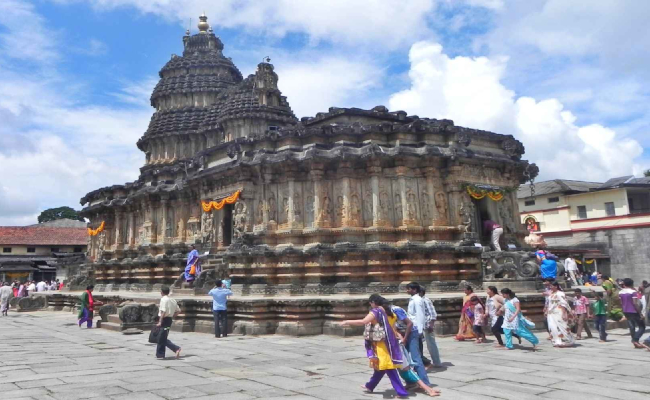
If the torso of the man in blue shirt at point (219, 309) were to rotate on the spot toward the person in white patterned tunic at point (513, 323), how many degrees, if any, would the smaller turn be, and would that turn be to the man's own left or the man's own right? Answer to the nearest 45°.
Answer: approximately 135° to the man's own right

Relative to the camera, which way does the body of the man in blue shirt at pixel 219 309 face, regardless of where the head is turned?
away from the camera

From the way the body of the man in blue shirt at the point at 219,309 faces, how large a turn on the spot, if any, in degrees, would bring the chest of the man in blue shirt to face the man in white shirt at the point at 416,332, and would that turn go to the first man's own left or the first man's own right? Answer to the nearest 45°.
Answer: approximately 135° to the first man's own right

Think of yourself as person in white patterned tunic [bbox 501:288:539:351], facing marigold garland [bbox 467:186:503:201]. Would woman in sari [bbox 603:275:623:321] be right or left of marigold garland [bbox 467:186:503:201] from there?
right
